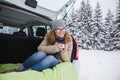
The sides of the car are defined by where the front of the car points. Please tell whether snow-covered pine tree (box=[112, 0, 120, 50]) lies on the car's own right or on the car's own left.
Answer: on the car's own right

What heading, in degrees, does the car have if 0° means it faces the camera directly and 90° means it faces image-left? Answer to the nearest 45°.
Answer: approximately 135°
